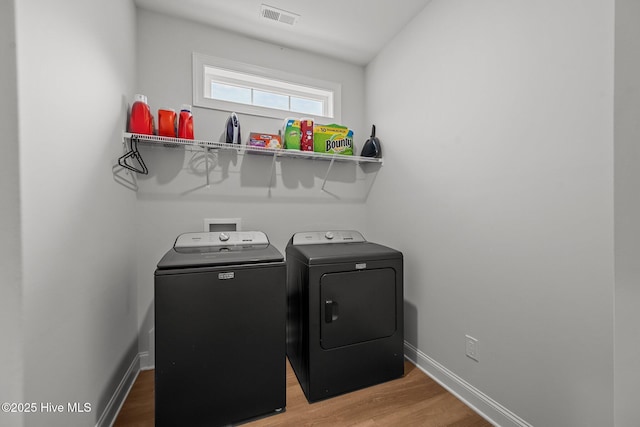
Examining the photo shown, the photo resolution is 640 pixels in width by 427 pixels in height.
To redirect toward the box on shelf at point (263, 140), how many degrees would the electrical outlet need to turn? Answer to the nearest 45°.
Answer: approximately 45° to its right

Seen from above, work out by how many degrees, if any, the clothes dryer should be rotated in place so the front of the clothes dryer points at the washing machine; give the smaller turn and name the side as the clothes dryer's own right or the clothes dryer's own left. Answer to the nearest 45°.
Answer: approximately 90° to the clothes dryer's own right

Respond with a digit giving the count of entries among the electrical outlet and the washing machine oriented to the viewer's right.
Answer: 0

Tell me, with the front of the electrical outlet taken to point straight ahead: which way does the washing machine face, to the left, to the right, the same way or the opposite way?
to the left

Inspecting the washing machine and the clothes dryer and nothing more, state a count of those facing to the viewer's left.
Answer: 0

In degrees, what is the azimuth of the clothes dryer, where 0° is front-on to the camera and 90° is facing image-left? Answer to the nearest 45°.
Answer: approximately 315°

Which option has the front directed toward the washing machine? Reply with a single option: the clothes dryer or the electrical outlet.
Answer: the electrical outlet
